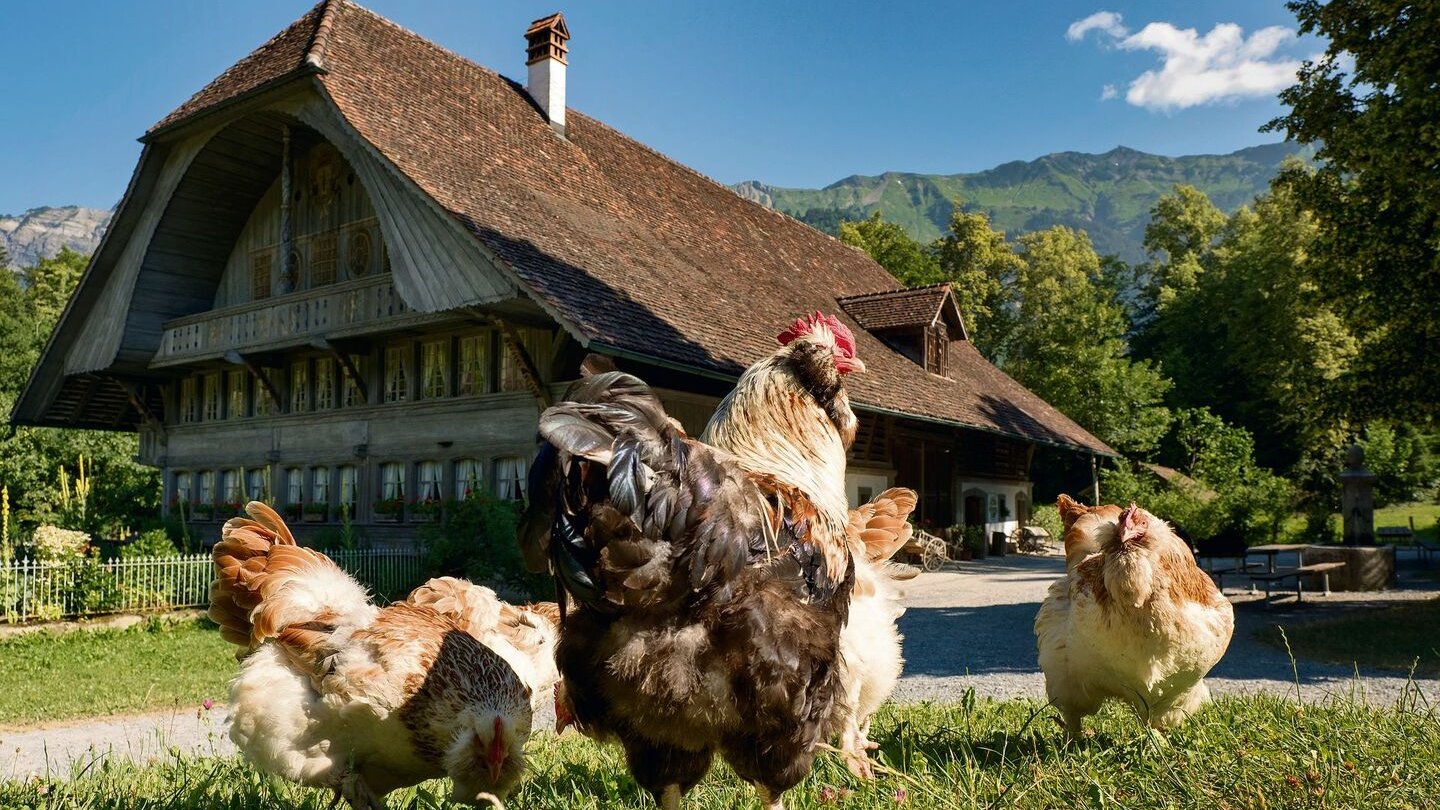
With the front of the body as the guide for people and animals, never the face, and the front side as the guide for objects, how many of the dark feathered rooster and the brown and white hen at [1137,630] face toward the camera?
1

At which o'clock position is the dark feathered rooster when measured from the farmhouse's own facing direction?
The dark feathered rooster is roughly at 10 o'clock from the farmhouse.

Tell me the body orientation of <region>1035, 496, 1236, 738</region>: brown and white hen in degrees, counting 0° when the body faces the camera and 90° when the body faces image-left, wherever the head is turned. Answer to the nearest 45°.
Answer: approximately 0°

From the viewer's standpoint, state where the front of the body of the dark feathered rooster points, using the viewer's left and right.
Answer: facing away from the viewer and to the right of the viewer

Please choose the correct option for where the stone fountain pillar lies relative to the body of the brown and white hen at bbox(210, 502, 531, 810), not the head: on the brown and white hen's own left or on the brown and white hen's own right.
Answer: on the brown and white hen's own left

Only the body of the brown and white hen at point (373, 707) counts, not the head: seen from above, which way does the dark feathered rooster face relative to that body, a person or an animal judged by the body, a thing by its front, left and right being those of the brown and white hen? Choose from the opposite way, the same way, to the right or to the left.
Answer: to the left

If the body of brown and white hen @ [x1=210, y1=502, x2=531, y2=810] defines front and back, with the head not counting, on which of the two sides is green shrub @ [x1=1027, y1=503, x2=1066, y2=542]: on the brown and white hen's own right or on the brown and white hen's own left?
on the brown and white hen's own left

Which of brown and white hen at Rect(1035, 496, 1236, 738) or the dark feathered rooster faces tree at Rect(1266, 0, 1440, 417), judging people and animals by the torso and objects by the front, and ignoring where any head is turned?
the dark feathered rooster

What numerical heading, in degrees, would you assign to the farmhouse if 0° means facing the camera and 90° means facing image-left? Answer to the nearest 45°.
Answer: approximately 45°

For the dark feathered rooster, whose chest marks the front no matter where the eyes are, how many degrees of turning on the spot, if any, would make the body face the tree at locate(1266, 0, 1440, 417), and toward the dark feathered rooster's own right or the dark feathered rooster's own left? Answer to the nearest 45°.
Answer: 0° — it already faces it

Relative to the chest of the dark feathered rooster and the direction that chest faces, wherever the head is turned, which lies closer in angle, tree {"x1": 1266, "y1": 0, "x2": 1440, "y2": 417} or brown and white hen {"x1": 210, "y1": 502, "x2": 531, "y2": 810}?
the tree

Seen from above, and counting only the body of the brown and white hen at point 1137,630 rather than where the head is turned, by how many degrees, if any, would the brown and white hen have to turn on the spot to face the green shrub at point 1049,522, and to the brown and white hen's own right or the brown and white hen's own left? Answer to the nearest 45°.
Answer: approximately 180°

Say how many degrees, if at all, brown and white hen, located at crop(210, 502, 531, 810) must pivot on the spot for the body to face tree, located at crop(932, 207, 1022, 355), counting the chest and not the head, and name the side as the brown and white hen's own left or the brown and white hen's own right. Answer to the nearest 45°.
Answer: approximately 90° to the brown and white hen's own left

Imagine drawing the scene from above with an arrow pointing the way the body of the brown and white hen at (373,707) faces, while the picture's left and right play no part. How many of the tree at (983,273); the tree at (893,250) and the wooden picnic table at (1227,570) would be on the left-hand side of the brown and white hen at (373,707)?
3

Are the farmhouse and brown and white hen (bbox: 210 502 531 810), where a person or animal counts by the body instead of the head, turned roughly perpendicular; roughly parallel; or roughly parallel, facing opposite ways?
roughly perpendicular
